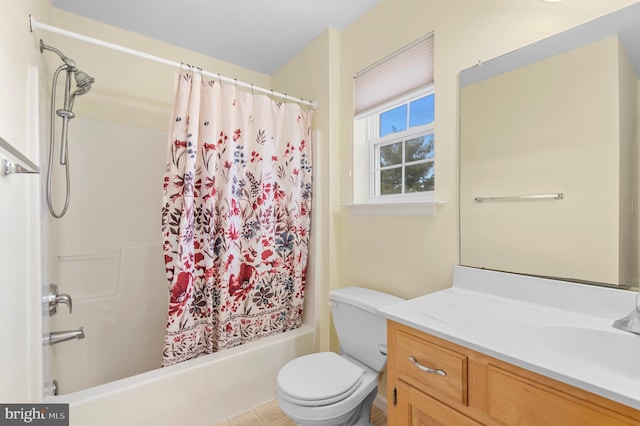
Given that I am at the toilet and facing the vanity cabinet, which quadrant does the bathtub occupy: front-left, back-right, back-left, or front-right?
back-right

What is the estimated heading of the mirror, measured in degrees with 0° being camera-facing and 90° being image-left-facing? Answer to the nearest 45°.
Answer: approximately 45°

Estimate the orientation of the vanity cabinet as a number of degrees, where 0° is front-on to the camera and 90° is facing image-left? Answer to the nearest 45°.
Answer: approximately 45°

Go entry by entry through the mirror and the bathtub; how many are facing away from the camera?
0

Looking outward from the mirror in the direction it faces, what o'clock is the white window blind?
The white window blind is roughly at 2 o'clock from the mirror.

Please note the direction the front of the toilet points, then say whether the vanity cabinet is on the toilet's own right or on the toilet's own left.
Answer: on the toilet's own left
